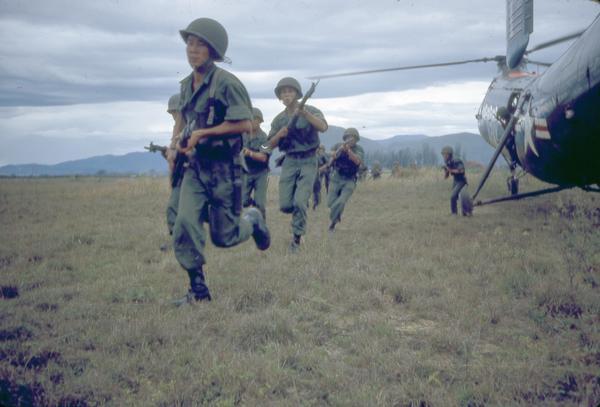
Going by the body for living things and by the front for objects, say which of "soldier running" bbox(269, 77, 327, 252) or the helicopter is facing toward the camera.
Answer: the soldier running

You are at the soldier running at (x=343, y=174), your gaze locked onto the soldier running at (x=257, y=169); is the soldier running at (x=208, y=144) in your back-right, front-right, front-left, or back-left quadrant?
front-left

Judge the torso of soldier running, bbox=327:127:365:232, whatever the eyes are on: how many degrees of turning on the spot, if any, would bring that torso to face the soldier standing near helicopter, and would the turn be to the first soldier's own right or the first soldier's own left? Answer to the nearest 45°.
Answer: approximately 135° to the first soldier's own left

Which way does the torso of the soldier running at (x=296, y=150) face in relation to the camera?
toward the camera

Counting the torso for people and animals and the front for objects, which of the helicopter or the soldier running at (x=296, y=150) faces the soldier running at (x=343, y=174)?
the helicopter

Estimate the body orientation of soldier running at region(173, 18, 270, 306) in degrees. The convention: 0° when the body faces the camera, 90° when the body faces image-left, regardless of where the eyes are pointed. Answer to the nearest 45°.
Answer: approximately 45°

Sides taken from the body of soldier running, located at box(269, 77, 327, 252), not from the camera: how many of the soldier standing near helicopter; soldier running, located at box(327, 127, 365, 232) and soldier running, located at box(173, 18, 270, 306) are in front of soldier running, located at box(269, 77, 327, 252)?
1

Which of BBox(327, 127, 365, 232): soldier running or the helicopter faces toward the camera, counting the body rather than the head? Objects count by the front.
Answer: the soldier running

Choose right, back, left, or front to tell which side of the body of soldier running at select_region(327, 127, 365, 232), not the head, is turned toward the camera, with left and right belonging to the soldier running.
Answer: front

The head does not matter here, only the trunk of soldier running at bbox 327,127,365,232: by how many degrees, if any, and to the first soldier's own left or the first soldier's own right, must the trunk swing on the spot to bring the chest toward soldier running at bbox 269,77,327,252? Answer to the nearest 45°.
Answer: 0° — they already face them

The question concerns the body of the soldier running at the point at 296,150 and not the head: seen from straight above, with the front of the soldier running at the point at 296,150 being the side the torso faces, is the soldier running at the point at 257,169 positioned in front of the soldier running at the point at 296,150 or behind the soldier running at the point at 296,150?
behind

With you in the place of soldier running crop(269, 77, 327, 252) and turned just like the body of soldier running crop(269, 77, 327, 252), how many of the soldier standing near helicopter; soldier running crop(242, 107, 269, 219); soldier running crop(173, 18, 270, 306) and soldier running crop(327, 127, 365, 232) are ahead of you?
1

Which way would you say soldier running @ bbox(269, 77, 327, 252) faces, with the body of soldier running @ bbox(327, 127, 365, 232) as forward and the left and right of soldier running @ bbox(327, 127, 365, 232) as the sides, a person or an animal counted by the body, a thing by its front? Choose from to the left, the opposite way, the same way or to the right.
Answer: the same way

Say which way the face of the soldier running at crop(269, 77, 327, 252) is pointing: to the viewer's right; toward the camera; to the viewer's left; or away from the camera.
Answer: toward the camera

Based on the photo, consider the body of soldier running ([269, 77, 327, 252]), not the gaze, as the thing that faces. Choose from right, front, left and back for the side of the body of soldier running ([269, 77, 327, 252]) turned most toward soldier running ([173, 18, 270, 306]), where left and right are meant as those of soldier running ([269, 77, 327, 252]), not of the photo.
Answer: front

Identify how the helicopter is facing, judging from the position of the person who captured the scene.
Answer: facing away from the viewer and to the left of the viewer

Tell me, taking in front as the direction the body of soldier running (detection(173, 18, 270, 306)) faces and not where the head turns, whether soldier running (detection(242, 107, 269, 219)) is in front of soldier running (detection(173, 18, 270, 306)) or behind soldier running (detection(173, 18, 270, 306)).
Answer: behind
